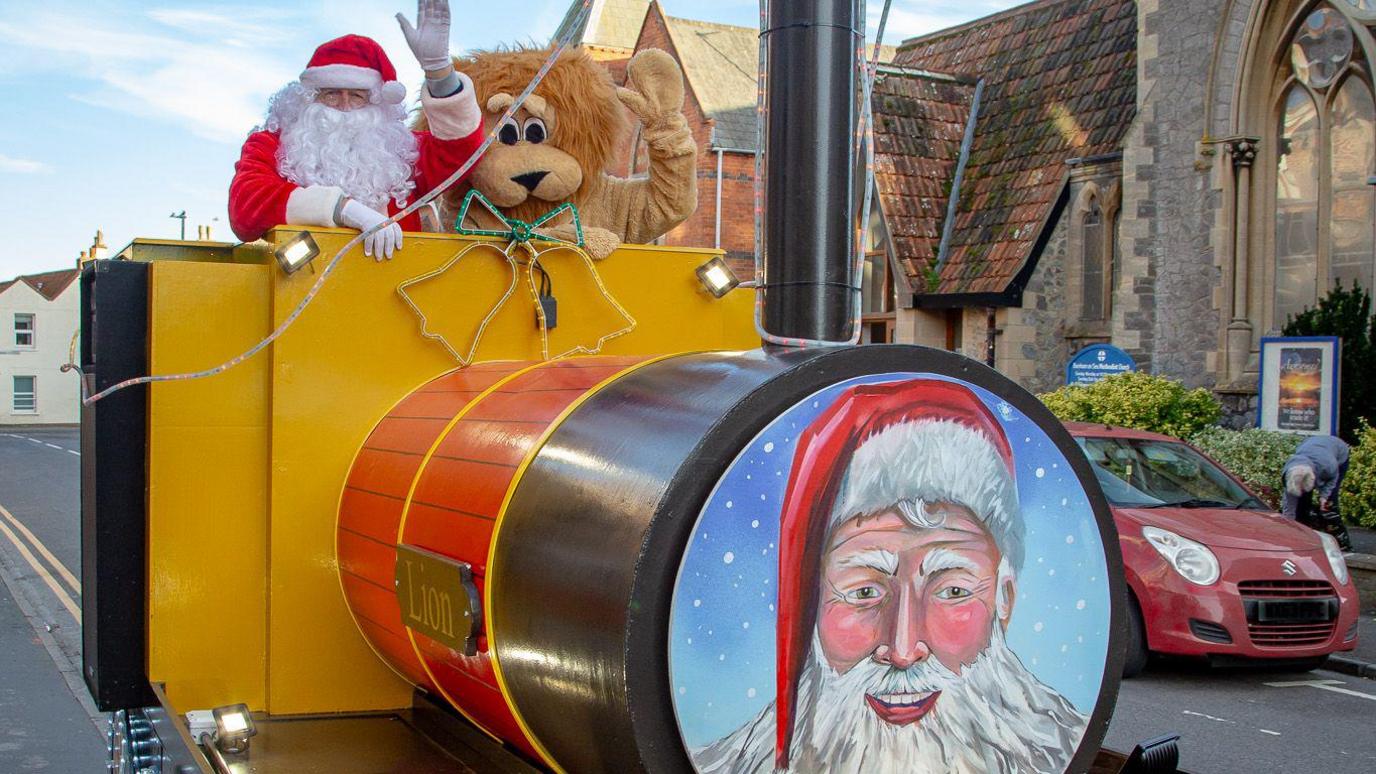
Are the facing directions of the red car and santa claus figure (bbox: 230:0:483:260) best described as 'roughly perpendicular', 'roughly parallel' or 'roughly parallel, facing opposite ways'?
roughly parallel

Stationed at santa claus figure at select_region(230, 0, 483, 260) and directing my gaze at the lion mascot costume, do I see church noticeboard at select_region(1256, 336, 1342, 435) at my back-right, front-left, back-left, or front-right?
front-left

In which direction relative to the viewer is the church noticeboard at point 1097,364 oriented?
toward the camera

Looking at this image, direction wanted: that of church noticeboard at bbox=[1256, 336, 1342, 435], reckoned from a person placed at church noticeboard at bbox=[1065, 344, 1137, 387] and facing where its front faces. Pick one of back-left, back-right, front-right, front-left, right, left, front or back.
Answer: front-left

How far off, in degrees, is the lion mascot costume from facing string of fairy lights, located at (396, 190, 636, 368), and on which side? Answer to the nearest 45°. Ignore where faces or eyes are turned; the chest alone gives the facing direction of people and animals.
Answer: approximately 45° to its left

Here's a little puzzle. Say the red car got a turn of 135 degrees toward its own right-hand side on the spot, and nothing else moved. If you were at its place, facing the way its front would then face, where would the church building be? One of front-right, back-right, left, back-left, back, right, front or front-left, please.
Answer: right

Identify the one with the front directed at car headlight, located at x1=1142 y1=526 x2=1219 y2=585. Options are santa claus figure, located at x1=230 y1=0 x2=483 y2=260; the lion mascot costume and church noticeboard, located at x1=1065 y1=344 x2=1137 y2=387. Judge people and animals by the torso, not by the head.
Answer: the church noticeboard

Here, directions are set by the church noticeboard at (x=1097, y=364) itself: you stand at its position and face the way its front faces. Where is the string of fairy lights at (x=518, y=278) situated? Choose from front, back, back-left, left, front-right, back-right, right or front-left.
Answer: front

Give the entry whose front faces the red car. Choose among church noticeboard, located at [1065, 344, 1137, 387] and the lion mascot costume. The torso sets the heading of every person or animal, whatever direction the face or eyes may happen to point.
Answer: the church noticeboard

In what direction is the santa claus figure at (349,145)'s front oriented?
toward the camera

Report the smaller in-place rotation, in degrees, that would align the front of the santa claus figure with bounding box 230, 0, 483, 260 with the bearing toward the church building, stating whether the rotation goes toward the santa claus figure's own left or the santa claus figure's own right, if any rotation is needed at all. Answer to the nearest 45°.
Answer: approximately 135° to the santa claus figure's own left

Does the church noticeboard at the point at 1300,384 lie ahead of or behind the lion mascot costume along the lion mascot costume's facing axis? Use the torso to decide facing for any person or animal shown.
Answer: behind

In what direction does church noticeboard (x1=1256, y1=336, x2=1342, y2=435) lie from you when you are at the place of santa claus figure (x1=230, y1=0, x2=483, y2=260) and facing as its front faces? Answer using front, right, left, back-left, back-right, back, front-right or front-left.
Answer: back-left

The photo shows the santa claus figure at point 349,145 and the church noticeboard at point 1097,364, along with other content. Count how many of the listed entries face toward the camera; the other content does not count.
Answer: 2

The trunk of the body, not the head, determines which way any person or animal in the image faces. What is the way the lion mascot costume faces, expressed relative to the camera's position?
facing the viewer and to the left of the viewer
